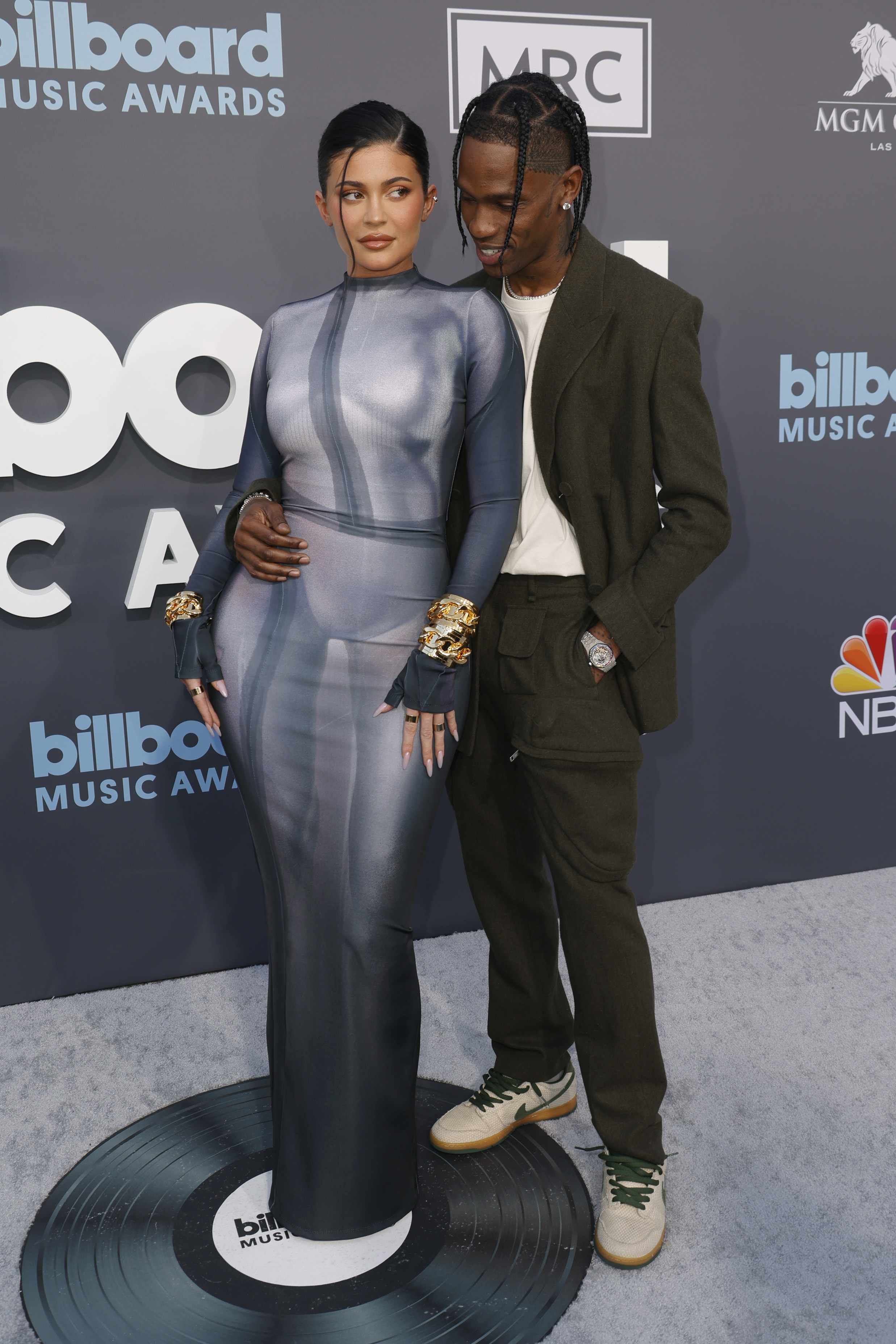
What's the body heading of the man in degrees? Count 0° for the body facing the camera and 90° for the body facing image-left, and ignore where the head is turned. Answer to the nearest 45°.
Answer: approximately 45°
